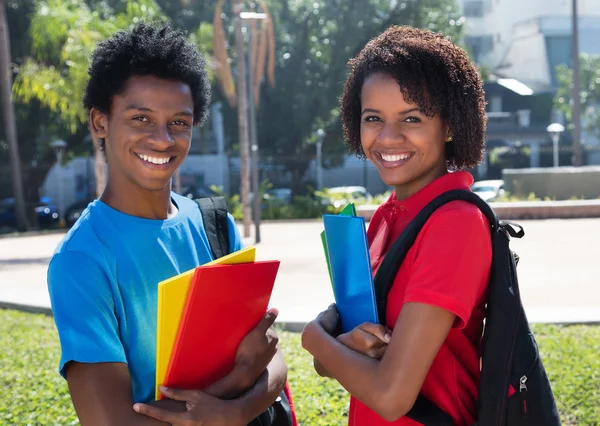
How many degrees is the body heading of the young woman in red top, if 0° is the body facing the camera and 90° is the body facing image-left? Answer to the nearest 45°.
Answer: approximately 45°

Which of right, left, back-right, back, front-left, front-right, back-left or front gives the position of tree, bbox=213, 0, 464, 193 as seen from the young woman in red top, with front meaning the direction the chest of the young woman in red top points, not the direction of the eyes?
back-right

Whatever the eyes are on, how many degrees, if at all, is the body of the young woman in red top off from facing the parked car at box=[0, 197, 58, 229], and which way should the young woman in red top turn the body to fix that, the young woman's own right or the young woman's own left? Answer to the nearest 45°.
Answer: approximately 90° to the young woman's own right

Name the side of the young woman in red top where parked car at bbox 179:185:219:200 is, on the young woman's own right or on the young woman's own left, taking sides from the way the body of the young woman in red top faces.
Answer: on the young woman's own right

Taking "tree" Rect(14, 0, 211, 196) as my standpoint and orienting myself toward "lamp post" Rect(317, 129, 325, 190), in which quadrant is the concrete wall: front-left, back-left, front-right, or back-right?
front-right

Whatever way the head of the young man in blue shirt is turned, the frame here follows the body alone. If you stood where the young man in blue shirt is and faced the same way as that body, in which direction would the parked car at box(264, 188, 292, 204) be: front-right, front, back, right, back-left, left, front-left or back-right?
back-left

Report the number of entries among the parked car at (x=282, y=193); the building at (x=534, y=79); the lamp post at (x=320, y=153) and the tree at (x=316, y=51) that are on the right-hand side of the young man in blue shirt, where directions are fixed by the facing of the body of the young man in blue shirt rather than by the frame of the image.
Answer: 0

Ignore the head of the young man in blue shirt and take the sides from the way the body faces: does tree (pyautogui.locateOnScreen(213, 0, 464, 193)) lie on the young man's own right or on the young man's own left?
on the young man's own left

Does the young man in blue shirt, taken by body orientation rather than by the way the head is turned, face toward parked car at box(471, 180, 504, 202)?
no

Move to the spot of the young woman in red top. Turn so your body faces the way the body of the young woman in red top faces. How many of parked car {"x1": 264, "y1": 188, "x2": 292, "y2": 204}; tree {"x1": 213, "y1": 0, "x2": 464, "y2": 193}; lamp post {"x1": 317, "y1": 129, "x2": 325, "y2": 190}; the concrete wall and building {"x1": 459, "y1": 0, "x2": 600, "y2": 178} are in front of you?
0

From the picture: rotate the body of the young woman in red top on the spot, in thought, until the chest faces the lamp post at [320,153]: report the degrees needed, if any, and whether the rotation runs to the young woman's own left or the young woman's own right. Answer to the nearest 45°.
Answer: approximately 135° to the young woman's own right

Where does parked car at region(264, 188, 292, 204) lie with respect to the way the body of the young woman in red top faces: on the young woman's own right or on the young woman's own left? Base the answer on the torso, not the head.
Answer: on the young woman's own right

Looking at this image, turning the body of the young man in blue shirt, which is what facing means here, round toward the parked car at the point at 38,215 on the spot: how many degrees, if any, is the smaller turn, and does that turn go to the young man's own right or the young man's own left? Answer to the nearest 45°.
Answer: approximately 135° to the young man's own left

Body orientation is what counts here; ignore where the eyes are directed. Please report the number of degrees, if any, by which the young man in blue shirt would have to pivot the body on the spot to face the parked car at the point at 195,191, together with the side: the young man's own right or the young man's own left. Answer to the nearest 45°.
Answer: approximately 135° to the young man's own left

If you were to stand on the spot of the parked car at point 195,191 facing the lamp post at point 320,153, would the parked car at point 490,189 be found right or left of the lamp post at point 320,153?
right

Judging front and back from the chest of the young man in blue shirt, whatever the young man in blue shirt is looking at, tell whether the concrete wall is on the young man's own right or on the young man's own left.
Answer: on the young man's own left

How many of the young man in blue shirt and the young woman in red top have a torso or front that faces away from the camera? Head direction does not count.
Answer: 0

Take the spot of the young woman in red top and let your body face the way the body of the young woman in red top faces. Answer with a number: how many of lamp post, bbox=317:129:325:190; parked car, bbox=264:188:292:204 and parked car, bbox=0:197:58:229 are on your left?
0
